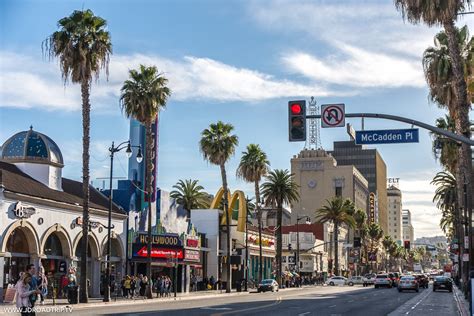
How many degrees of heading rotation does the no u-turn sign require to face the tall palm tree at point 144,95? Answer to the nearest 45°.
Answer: approximately 135° to its right

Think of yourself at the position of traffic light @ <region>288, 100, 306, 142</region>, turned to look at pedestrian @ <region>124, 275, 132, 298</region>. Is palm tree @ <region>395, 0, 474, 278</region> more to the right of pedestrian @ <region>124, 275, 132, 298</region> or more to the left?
right

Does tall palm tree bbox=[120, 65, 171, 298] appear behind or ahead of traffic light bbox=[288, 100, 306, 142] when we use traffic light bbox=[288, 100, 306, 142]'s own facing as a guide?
behind

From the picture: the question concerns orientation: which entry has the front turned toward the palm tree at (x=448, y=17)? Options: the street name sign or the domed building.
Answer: the domed building

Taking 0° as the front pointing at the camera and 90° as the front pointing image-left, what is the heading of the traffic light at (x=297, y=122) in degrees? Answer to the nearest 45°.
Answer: approximately 0°

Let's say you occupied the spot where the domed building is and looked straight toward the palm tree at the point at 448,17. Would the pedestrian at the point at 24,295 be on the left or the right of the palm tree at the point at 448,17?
right

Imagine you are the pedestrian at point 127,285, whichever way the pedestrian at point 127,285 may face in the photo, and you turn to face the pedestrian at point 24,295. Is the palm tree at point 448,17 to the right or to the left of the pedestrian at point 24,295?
left
